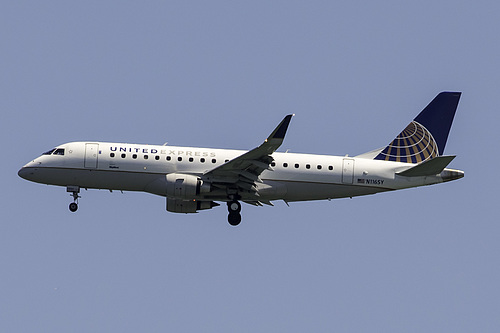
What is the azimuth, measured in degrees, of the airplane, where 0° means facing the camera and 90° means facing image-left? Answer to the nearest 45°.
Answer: approximately 90°
